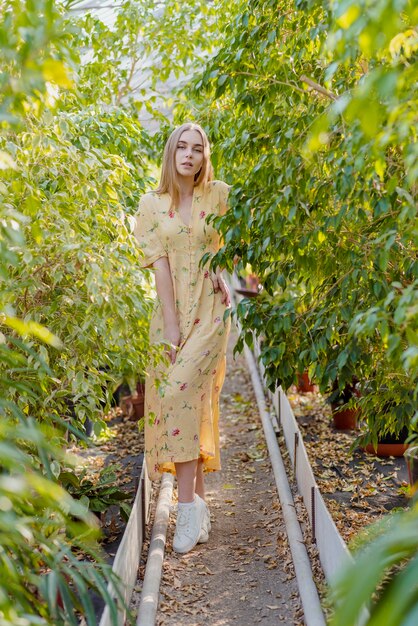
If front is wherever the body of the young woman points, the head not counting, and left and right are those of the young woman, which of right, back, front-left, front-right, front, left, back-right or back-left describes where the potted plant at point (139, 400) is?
back

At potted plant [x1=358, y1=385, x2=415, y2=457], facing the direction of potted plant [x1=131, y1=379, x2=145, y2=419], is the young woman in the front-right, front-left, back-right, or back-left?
front-left

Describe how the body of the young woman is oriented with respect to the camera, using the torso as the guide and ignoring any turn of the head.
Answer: toward the camera

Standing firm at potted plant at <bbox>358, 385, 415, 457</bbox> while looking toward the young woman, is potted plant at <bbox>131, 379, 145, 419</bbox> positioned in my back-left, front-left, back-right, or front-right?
front-right

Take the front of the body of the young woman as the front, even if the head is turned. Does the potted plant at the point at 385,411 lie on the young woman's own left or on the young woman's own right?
on the young woman's own left
